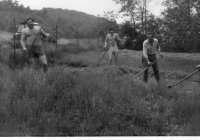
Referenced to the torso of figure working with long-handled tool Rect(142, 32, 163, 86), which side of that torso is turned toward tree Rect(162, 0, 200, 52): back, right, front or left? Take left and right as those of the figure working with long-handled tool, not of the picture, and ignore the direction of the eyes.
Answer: back

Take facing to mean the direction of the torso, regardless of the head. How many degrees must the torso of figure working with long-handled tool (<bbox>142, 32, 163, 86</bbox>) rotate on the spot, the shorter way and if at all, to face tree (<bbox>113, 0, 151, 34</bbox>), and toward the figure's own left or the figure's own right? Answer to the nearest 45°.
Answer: approximately 180°

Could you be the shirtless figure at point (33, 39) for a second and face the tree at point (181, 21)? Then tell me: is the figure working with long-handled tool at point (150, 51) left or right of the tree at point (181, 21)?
right

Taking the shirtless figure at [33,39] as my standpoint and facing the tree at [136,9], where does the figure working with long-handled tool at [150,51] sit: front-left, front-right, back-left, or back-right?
front-right

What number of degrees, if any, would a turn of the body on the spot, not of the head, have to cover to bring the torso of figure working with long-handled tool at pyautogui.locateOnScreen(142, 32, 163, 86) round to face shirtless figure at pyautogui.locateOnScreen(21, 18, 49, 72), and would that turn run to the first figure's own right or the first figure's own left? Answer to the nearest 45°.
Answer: approximately 90° to the first figure's own right

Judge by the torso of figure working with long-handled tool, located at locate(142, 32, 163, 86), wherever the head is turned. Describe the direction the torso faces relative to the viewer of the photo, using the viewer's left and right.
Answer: facing the viewer

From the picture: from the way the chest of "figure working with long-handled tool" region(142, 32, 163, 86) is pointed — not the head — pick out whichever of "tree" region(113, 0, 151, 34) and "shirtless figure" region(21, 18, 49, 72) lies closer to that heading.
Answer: the shirtless figure
